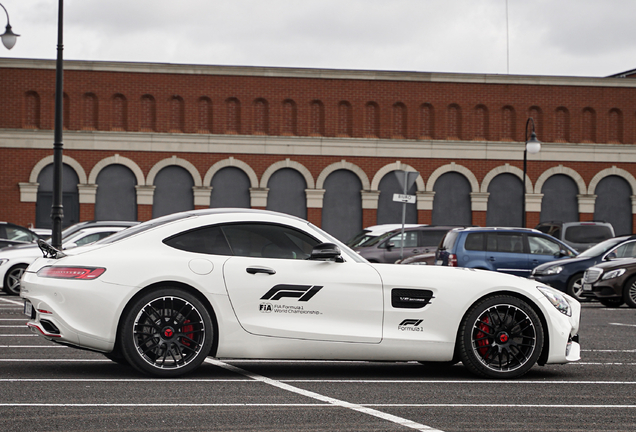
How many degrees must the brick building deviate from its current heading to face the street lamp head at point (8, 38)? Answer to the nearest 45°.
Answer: approximately 45° to its right

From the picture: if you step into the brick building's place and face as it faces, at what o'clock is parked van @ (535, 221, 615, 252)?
The parked van is roughly at 11 o'clock from the brick building.

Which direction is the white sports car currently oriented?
to the viewer's right

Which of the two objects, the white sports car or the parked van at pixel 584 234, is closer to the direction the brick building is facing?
the white sports car

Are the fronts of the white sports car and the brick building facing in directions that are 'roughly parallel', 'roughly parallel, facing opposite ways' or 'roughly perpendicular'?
roughly perpendicular

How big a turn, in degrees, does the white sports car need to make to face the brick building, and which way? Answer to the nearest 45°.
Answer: approximately 90° to its left

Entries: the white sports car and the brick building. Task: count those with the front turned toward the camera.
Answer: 1

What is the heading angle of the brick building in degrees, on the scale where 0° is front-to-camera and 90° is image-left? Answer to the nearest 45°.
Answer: approximately 0°

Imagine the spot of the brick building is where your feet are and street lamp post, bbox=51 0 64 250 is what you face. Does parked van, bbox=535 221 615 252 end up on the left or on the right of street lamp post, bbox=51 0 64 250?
left

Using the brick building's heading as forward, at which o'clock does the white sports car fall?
The white sports car is roughly at 12 o'clock from the brick building.

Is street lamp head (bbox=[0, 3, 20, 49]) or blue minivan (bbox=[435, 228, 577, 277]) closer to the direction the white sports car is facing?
the blue minivan

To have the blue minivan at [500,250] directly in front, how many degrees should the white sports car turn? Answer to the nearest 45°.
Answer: approximately 90° to its left
